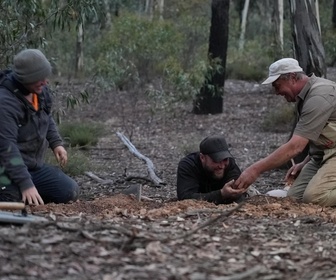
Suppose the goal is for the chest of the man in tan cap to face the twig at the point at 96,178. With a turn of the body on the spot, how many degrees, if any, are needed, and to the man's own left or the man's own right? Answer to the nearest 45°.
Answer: approximately 45° to the man's own right

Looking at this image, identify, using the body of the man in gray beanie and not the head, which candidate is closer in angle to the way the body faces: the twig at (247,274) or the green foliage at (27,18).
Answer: the twig

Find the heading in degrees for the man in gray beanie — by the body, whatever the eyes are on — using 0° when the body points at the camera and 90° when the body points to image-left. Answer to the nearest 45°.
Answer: approximately 315°

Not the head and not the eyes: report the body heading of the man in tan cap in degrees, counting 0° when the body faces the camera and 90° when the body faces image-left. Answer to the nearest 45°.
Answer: approximately 90°

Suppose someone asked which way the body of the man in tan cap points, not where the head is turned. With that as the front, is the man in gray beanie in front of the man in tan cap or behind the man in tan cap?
in front

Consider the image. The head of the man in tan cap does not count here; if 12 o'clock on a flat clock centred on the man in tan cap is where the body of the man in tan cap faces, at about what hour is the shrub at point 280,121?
The shrub is roughly at 3 o'clock from the man in tan cap.

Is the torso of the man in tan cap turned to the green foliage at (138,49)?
no

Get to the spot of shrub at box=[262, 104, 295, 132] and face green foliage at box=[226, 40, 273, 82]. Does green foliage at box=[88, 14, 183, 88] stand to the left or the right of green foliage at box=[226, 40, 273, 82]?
left

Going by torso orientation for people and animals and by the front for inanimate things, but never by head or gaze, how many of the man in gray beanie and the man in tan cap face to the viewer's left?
1

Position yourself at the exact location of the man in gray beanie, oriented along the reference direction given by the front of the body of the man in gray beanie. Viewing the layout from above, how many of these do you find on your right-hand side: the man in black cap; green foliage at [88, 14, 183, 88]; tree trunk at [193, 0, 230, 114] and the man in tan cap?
0

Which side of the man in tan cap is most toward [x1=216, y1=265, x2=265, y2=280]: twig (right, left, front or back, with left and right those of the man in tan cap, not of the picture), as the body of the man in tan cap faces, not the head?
left

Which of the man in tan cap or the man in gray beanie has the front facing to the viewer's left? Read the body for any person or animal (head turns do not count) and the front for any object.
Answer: the man in tan cap

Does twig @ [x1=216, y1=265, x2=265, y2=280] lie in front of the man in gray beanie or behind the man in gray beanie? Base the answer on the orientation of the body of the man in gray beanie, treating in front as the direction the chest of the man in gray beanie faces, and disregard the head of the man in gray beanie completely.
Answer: in front

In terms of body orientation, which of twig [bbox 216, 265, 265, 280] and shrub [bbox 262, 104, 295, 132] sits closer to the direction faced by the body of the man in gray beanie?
the twig
